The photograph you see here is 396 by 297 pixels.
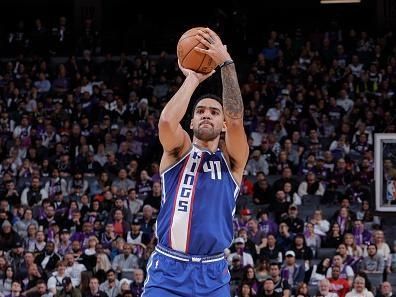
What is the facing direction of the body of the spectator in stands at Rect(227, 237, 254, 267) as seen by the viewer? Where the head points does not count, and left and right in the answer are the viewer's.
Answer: facing the viewer

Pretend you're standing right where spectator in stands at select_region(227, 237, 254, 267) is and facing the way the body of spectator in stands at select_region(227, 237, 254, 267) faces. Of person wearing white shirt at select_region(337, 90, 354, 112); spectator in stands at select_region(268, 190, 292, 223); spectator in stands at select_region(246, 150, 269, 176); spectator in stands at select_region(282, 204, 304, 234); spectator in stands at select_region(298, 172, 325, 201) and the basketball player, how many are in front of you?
1

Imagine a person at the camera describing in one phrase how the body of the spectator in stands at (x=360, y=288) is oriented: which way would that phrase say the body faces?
toward the camera

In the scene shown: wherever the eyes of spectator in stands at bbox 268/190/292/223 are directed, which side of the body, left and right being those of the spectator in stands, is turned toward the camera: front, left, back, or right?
front

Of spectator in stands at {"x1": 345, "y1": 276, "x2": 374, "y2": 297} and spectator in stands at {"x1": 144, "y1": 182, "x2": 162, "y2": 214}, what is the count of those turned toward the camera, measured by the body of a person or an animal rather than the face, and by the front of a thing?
2

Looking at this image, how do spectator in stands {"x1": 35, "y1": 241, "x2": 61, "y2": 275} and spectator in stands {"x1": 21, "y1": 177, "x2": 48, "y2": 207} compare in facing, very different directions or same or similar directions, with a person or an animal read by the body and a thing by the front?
same or similar directions

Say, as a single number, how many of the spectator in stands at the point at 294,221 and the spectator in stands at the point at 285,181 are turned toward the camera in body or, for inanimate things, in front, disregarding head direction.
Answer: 2
